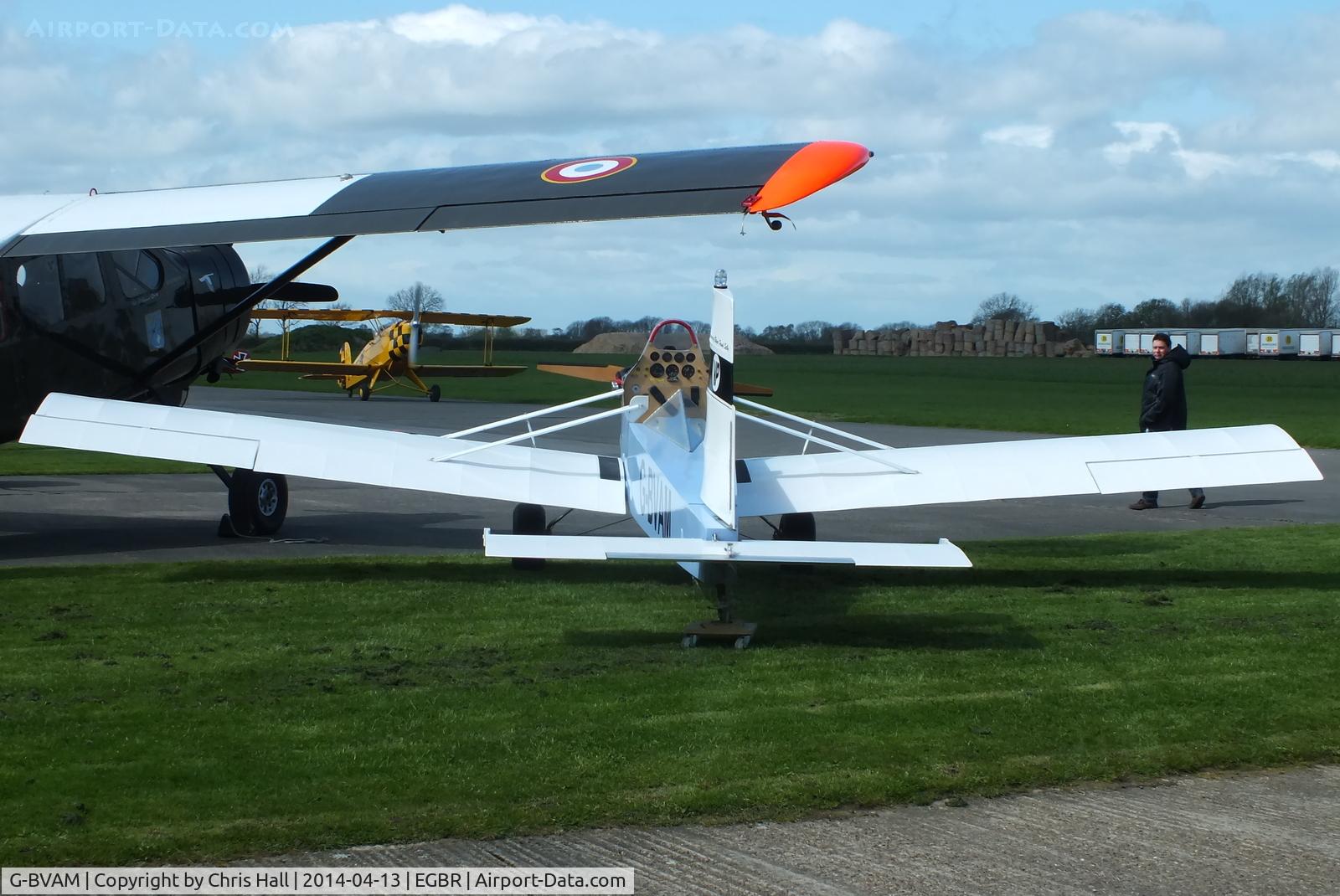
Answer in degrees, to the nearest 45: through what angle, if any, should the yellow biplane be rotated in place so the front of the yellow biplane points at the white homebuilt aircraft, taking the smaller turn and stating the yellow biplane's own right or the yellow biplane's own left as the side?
approximately 45° to the yellow biplane's own right

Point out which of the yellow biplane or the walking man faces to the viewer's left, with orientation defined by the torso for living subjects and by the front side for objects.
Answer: the walking man

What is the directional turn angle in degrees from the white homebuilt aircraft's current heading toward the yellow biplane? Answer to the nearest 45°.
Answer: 0° — it already faces it

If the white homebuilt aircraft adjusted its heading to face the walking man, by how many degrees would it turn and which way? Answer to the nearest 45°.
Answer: approximately 45° to its right

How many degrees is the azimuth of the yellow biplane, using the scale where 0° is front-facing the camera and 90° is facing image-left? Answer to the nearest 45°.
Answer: approximately 315°

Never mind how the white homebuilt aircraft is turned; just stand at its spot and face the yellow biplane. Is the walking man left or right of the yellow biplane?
right

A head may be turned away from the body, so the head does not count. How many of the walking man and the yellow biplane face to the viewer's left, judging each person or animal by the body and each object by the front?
1

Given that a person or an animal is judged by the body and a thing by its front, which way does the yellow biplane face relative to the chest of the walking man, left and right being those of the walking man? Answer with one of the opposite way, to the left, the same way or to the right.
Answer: to the left

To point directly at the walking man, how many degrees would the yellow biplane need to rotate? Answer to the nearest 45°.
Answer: approximately 45° to its right

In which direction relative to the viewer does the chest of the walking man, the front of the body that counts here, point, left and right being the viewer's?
facing to the left of the viewer

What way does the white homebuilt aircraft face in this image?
away from the camera
